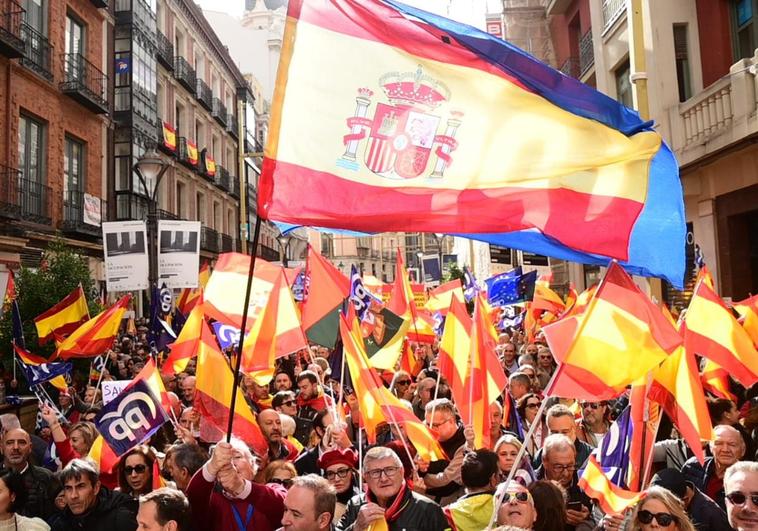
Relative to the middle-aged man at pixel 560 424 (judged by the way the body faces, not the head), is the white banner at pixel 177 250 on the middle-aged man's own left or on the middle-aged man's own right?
on the middle-aged man's own right

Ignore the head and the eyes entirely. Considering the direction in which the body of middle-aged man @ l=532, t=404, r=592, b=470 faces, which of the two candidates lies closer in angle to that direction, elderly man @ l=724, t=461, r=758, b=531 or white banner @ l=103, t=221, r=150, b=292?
the elderly man

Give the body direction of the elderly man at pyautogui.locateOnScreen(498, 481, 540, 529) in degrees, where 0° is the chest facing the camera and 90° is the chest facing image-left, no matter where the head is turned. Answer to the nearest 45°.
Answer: approximately 45°

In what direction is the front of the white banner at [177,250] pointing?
toward the camera

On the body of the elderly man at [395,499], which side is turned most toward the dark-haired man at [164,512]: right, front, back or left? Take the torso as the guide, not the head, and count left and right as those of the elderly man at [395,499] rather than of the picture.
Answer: right

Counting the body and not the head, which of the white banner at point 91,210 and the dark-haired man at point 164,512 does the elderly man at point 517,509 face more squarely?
the dark-haired man

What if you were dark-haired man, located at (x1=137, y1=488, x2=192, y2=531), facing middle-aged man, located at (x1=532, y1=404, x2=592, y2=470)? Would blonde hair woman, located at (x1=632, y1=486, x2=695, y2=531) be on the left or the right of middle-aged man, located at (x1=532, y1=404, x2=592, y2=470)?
right

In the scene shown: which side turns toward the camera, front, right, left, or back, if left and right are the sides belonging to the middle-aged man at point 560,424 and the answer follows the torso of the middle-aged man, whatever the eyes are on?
front
